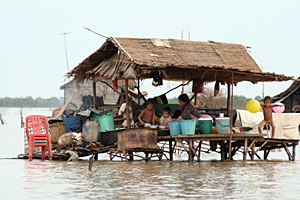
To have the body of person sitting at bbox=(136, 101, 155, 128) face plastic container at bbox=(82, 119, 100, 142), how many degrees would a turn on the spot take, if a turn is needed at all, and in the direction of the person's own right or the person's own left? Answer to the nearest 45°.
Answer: approximately 45° to the person's own right

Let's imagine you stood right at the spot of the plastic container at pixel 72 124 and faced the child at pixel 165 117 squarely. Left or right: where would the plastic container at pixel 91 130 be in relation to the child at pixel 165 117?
right

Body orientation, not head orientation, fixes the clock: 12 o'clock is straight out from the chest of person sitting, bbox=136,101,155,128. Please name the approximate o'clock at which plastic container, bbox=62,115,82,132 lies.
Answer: The plastic container is roughly at 2 o'clock from the person sitting.

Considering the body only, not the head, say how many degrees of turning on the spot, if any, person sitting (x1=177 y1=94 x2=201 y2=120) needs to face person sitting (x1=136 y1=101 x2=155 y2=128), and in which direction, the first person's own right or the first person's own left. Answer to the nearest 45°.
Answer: approximately 45° to the first person's own right

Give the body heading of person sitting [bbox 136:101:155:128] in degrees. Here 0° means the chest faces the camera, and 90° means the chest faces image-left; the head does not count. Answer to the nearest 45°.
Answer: approximately 45°

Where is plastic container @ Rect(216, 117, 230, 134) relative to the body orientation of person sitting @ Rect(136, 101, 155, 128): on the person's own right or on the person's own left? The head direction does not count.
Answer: on the person's own left
